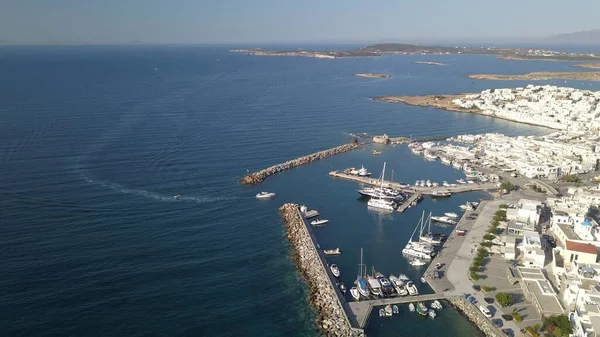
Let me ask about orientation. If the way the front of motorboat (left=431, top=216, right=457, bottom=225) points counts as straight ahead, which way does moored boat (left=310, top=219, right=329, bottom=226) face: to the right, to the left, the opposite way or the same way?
the opposite way

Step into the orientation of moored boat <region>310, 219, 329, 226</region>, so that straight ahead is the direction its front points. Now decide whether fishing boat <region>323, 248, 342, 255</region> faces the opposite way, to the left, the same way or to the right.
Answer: the same way

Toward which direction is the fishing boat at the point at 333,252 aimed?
to the viewer's right

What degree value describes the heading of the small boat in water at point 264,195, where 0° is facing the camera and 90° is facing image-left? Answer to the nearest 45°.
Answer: approximately 270°

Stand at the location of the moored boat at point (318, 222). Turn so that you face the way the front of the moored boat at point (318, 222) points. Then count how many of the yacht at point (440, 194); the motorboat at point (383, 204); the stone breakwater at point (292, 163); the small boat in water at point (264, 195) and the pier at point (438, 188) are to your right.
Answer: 0

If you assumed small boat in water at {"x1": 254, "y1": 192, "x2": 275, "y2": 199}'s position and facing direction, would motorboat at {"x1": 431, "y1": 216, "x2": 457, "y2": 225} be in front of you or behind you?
in front

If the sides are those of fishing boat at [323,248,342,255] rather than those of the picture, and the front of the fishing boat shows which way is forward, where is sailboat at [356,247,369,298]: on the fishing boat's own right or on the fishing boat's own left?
on the fishing boat's own right

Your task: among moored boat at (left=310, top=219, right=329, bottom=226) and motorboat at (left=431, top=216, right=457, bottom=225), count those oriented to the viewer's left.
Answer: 1

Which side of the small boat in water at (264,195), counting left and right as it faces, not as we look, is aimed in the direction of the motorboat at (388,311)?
right

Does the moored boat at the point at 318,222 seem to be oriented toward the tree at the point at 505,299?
no

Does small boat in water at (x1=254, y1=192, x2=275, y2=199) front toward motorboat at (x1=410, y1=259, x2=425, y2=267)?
no

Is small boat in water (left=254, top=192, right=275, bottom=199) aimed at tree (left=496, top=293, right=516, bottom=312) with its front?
no

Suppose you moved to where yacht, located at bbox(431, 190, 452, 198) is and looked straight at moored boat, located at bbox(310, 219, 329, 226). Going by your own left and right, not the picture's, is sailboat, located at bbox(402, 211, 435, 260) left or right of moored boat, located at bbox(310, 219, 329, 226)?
left

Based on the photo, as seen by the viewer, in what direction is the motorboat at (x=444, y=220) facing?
to the viewer's left

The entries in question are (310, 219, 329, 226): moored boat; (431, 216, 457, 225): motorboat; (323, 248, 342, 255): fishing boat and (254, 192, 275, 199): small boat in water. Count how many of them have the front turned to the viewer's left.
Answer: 1
